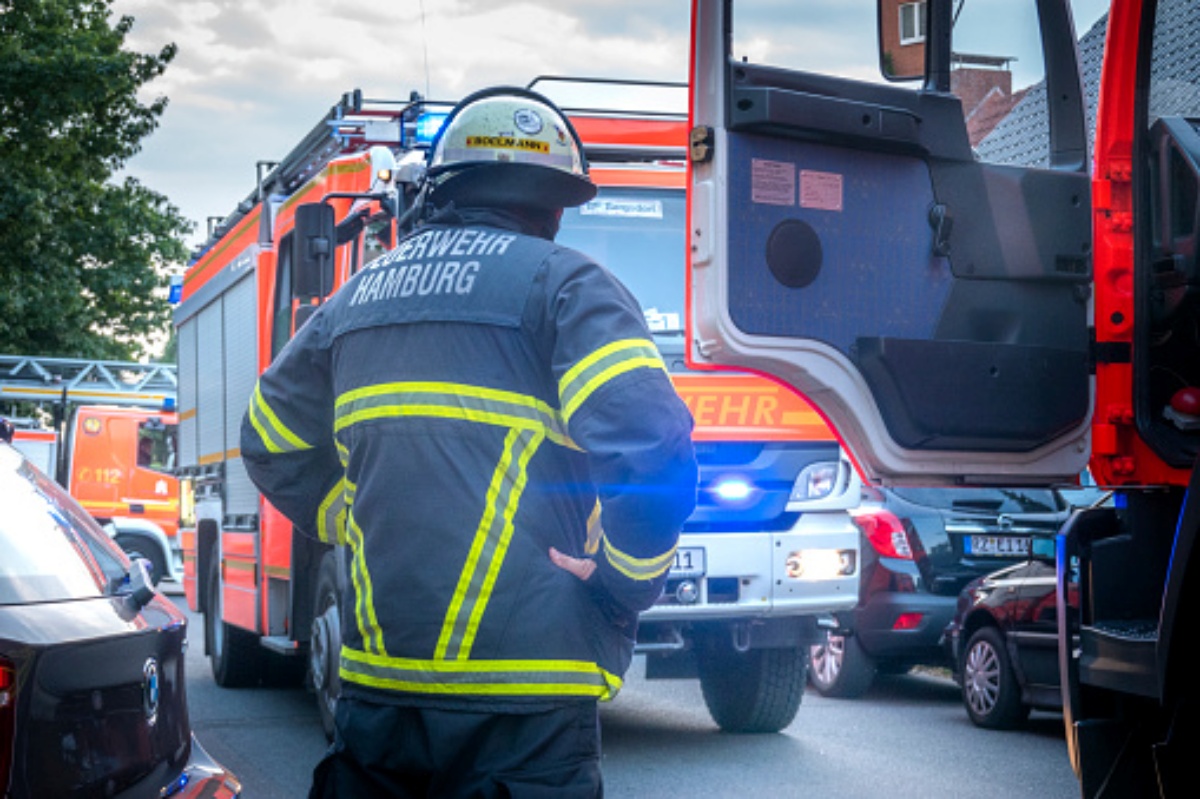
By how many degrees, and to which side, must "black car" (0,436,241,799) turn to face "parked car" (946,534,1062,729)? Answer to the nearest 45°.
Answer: approximately 90° to its right

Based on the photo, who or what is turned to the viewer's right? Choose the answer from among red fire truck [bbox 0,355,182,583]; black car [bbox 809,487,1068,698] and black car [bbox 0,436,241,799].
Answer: the red fire truck

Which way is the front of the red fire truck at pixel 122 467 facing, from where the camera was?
facing to the right of the viewer

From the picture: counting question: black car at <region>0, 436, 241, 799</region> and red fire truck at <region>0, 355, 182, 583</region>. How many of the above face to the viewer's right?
1

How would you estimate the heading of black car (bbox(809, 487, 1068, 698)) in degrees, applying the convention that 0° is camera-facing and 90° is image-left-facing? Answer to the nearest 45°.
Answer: approximately 135°

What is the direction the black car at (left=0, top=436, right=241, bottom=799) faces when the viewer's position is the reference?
facing away from the viewer and to the left of the viewer

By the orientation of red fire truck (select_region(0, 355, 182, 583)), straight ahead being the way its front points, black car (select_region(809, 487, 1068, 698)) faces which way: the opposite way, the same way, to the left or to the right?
to the left

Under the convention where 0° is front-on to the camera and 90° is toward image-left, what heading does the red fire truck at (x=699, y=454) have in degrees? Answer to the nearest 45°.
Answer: approximately 315°

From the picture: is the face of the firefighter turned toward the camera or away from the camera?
away from the camera

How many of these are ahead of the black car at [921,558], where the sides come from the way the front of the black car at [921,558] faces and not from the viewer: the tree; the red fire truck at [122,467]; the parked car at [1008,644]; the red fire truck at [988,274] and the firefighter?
2

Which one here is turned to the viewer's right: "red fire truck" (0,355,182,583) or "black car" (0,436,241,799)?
the red fire truck

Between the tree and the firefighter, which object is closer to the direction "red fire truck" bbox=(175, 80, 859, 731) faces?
the firefighter
